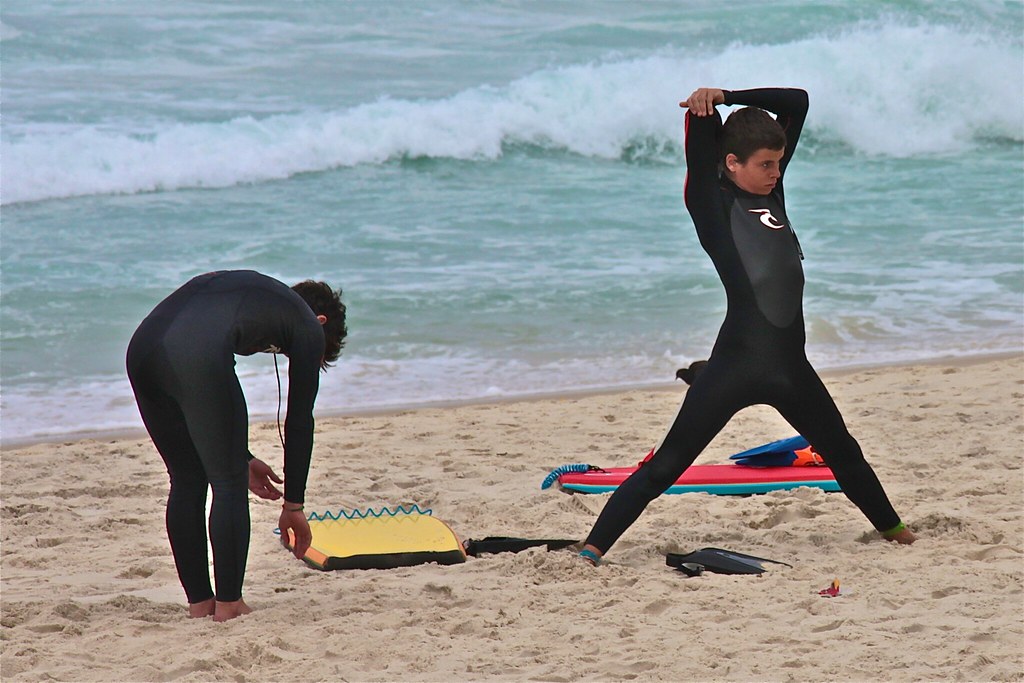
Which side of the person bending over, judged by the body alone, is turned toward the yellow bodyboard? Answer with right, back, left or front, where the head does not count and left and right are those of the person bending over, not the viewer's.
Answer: front

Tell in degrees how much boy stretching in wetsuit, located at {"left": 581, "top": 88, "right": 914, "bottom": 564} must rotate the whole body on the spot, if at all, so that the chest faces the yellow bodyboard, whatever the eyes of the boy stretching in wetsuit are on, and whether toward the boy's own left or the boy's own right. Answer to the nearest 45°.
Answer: approximately 135° to the boy's own right

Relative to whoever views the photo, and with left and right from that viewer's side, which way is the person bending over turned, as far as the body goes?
facing away from the viewer and to the right of the viewer

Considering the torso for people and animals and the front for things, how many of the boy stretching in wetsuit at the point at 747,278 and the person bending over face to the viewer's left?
0

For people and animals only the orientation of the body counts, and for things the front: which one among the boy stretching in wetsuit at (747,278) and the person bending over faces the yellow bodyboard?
the person bending over

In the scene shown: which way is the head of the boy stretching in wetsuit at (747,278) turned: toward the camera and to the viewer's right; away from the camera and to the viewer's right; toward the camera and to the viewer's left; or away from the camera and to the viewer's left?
toward the camera and to the viewer's right

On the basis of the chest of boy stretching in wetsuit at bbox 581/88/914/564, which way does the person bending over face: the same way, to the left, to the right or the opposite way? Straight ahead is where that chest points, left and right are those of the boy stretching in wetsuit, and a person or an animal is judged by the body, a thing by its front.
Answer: to the left

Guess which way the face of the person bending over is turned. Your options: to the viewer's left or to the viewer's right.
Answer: to the viewer's right

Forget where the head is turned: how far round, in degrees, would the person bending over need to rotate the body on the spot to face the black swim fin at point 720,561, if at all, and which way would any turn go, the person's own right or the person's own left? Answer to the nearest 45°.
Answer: approximately 45° to the person's own right
